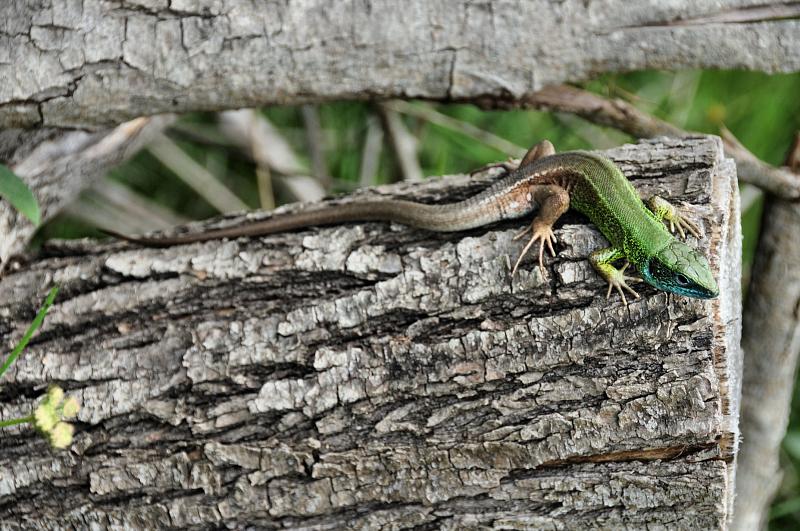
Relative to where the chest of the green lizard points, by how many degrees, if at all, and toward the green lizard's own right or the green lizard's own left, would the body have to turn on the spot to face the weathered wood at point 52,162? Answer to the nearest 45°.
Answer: approximately 135° to the green lizard's own right

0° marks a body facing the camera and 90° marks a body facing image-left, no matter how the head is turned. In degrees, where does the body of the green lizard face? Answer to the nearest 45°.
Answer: approximately 315°

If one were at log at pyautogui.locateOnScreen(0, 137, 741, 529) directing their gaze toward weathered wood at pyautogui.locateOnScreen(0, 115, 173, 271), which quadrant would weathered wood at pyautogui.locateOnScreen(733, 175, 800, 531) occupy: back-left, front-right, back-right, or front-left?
back-right
